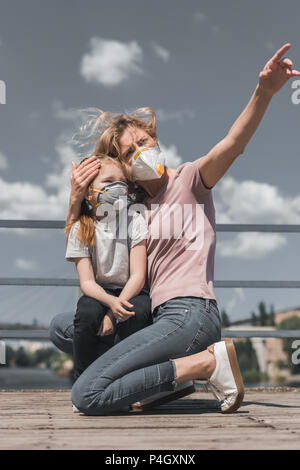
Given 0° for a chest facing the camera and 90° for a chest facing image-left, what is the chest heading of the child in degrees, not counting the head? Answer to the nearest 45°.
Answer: approximately 0°

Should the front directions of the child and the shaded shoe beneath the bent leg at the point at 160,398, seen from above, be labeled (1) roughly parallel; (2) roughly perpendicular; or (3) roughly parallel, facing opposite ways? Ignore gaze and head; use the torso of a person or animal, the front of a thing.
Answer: roughly perpendicular

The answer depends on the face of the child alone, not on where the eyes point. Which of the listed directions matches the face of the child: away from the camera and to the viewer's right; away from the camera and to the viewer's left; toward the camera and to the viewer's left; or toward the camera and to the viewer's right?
toward the camera and to the viewer's right
